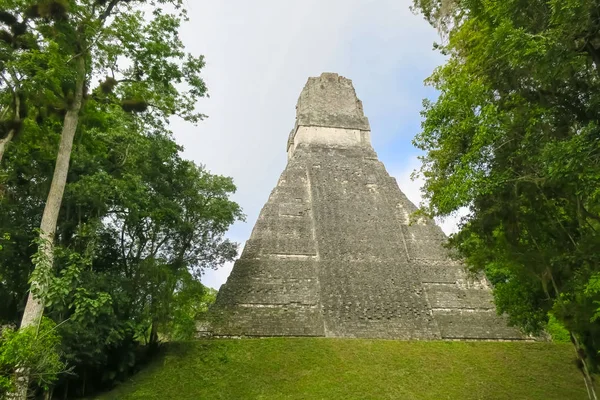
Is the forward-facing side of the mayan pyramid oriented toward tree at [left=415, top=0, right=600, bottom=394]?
no

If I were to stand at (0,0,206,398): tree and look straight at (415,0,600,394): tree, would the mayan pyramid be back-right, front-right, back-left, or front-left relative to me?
front-left

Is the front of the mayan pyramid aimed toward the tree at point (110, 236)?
no

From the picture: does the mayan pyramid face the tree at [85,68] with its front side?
no
